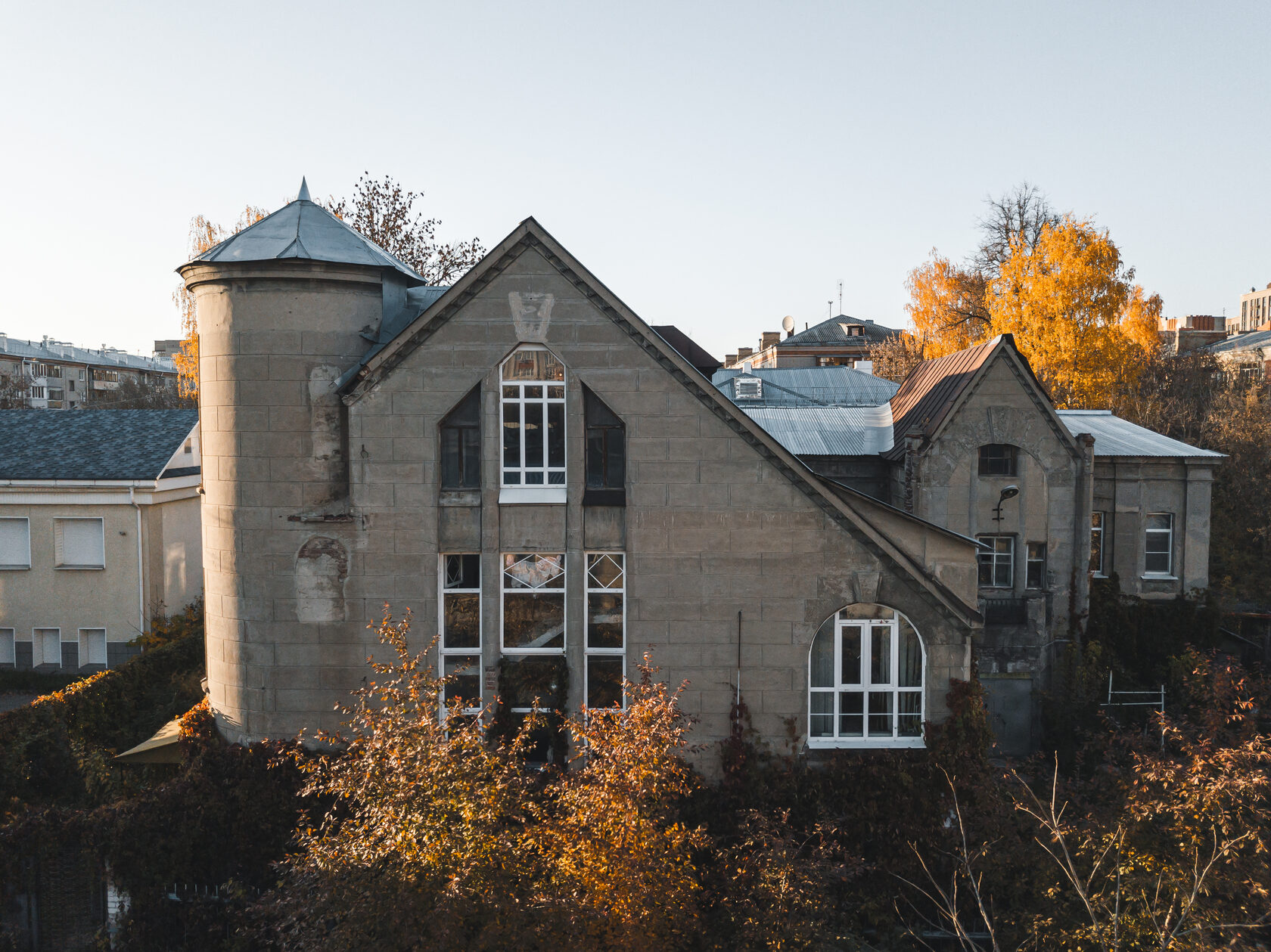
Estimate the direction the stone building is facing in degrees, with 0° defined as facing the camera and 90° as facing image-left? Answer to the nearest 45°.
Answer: approximately 0°

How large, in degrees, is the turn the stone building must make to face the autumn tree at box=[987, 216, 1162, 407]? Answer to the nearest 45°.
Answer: approximately 135° to its left

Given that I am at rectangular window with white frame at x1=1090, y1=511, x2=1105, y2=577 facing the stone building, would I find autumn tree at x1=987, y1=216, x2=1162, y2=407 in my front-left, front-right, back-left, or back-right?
back-right

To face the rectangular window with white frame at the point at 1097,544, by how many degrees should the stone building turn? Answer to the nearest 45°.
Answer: approximately 135° to its left
